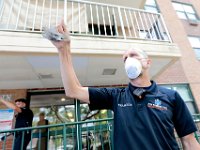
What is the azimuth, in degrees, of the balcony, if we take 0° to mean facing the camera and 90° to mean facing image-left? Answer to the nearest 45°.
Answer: approximately 0°

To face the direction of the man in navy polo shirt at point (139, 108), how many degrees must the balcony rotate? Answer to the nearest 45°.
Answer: approximately 45° to its left

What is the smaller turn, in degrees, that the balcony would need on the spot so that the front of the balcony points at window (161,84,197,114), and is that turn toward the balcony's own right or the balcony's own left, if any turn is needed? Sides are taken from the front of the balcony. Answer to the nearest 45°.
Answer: approximately 135° to the balcony's own left

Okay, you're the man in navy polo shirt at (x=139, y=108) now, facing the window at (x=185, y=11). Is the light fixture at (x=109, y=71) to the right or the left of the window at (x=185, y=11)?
left

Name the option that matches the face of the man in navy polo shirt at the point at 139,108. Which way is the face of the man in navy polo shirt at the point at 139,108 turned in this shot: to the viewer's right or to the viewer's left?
to the viewer's left

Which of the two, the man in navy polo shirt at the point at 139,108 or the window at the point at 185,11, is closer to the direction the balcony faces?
the man in navy polo shirt

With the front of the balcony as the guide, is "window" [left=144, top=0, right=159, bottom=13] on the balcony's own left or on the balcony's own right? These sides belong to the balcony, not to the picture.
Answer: on the balcony's own left

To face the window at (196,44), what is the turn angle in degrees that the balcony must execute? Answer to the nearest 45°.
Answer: approximately 135° to its left

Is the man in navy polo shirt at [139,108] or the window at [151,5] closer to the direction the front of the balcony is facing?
the man in navy polo shirt

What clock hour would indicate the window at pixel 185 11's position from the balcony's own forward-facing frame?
The window is roughly at 8 o'clock from the balcony.
